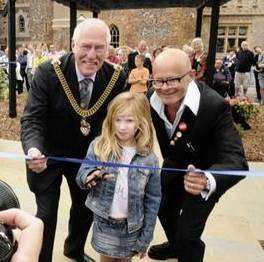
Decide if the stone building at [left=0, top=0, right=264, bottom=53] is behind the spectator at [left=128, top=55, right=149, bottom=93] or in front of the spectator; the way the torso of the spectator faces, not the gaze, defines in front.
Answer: behind

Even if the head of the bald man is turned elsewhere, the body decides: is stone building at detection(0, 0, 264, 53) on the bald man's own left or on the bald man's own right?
on the bald man's own right

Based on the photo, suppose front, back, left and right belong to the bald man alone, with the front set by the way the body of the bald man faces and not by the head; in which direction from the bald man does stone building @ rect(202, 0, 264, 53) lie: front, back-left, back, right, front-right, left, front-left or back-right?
back-right

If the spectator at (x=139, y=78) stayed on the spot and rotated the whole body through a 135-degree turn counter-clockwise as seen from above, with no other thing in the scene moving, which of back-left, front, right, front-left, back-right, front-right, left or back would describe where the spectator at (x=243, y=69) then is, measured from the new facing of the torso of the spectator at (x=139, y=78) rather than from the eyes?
front

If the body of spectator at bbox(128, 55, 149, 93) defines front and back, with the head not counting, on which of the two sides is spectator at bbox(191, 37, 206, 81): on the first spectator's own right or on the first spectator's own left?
on the first spectator's own left

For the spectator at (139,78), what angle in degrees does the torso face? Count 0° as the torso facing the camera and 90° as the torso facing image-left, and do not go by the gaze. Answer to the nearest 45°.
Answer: approximately 0°

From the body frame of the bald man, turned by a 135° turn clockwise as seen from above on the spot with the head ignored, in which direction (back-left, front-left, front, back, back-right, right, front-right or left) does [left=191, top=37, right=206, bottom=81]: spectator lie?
front

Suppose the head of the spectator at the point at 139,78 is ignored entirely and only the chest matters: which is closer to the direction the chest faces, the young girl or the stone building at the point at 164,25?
the young girl

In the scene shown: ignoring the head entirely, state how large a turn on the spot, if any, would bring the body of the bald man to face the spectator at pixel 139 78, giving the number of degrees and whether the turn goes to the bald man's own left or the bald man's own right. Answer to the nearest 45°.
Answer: approximately 135° to the bald man's own right

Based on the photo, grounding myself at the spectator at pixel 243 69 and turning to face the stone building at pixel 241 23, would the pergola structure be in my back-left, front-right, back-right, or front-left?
back-left

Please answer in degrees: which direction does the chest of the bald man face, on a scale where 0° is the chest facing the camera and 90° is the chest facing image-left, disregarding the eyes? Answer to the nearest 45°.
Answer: approximately 45°

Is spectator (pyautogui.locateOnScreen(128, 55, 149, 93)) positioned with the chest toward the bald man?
yes

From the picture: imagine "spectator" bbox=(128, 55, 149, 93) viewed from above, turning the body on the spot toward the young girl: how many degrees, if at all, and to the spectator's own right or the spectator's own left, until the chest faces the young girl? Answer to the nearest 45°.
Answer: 0° — they already face them
